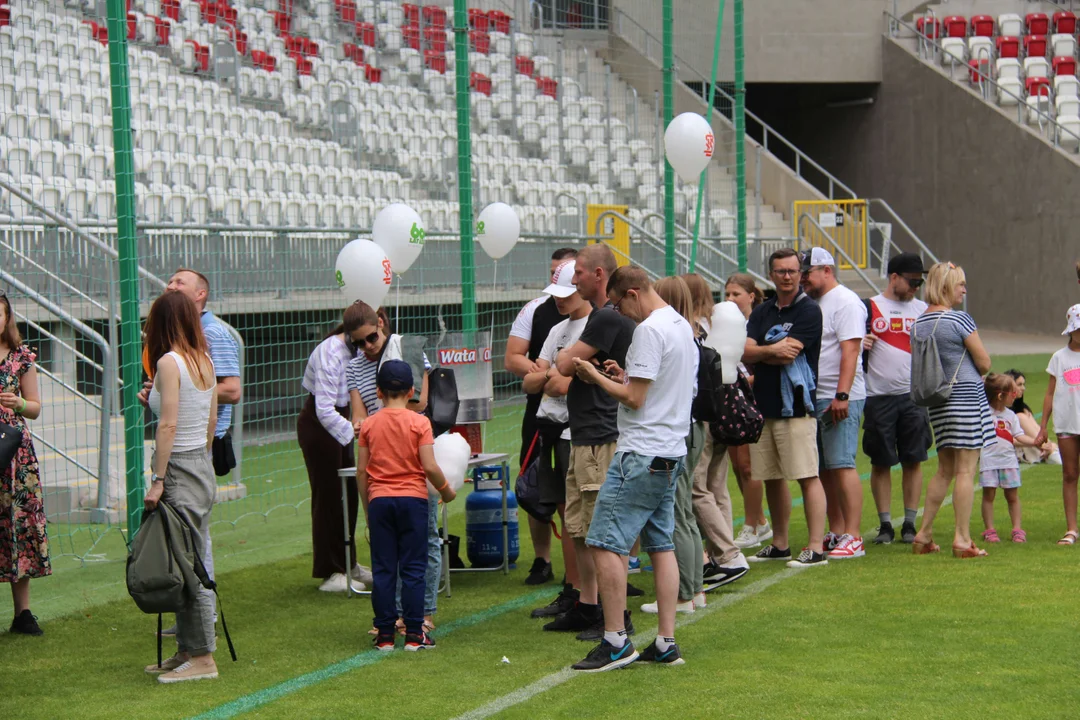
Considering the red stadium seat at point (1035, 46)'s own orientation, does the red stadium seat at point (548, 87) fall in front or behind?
in front

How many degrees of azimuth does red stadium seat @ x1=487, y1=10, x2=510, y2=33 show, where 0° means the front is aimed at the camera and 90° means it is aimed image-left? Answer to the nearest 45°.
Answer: approximately 315°

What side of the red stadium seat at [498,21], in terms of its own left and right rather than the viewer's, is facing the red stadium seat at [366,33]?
right

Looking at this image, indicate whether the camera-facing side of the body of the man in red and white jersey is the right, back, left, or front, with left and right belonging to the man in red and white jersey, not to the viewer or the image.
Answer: front

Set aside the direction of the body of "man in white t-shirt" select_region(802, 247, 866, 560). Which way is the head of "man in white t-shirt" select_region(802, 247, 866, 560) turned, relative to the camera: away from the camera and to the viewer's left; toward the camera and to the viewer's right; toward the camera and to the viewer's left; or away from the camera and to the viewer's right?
toward the camera and to the viewer's left

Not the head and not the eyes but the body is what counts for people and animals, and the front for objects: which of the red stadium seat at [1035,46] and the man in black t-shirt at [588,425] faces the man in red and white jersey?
the red stadium seat

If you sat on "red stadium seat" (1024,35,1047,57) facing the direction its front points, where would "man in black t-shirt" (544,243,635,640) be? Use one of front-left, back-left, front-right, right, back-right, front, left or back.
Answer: front

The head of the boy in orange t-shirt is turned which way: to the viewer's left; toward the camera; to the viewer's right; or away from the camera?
away from the camera

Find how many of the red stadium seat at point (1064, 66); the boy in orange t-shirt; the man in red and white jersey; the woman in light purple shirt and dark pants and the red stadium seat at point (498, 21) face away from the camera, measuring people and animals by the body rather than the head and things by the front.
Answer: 1

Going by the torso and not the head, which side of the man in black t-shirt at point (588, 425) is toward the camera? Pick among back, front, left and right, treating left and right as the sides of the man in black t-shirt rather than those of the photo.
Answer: left

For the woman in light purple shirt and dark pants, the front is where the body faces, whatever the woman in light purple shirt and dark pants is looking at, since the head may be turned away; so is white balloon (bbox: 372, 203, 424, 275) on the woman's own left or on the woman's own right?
on the woman's own left

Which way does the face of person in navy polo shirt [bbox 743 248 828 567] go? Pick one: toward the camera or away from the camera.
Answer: toward the camera

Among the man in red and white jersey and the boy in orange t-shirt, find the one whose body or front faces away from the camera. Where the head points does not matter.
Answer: the boy in orange t-shirt

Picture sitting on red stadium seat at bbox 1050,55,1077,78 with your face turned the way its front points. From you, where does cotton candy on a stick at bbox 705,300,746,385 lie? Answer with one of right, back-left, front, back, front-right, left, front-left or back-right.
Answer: front-right

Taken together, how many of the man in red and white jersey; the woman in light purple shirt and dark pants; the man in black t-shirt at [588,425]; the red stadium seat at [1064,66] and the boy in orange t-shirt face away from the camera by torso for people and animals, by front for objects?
1
